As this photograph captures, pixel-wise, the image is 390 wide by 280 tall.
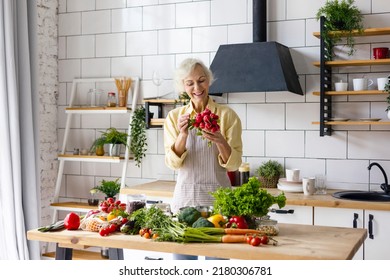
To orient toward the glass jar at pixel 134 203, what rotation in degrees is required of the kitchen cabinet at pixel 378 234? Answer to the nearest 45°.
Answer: approximately 45° to its right

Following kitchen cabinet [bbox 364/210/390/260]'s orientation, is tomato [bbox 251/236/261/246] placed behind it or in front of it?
in front

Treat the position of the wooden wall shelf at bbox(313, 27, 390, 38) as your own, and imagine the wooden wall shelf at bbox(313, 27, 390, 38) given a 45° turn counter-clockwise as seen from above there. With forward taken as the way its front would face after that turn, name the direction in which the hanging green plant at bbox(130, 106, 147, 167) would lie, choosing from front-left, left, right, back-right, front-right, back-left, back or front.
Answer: back-right

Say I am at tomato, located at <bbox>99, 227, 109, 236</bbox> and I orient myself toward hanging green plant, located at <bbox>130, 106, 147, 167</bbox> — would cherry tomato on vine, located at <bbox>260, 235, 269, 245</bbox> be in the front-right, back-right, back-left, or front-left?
back-right

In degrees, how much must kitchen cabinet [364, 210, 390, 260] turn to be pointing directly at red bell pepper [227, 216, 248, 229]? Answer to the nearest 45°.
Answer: approximately 45° to its right

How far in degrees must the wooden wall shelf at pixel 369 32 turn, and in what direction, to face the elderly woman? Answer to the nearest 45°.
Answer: approximately 45° to its right

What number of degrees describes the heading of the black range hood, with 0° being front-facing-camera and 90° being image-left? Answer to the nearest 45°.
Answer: approximately 0°

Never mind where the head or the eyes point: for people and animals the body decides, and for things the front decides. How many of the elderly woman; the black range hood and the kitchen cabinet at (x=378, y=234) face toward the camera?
3

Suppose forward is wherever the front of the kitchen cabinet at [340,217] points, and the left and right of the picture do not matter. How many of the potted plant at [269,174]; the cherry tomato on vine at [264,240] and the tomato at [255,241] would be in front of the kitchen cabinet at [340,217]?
2

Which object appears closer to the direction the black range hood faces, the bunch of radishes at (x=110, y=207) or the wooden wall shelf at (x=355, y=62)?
the bunch of radishes

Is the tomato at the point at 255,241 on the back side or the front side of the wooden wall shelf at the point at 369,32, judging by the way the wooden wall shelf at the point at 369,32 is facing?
on the front side
